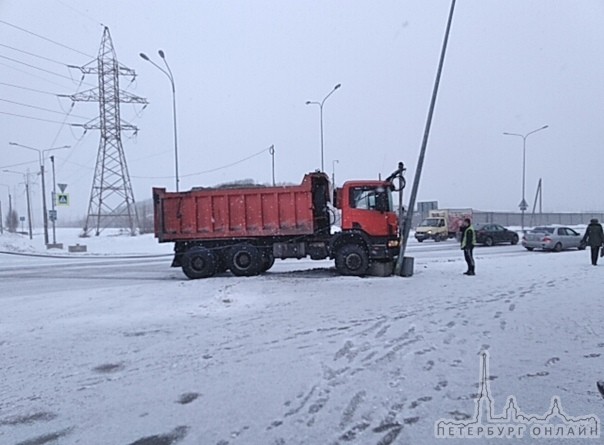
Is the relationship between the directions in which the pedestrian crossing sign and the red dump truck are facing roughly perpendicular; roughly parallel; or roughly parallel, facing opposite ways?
roughly perpendicular

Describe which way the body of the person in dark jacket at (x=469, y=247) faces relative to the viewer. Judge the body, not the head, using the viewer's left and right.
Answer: facing to the left of the viewer

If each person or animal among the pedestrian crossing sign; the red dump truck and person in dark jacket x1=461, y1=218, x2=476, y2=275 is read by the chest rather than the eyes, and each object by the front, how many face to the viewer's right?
1

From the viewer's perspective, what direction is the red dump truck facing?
to the viewer's right

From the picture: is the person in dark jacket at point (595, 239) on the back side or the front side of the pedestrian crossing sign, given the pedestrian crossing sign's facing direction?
on the front side

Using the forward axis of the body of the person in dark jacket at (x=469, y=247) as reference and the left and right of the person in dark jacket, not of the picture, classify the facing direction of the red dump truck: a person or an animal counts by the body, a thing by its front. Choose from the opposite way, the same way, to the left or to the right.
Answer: the opposite way

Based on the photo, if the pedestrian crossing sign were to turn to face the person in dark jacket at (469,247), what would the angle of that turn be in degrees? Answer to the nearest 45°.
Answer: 0° — it already faces them

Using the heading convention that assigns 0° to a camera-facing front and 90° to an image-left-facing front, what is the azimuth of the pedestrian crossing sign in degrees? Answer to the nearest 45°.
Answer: approximately 0°

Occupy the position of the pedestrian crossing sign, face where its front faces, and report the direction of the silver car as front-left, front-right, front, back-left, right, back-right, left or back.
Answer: front-left

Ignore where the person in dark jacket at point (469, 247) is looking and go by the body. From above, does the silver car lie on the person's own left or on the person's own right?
on the person's own right

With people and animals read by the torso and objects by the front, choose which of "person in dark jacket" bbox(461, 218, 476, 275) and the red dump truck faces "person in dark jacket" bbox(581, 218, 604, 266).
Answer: the red dump truck

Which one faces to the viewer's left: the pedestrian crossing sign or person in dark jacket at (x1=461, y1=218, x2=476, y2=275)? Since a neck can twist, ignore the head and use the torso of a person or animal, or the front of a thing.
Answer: the person in dark jacket

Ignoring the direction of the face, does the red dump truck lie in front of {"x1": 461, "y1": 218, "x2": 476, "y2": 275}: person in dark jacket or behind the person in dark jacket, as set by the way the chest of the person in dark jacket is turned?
in front

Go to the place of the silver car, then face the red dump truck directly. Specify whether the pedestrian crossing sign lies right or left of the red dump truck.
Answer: right
